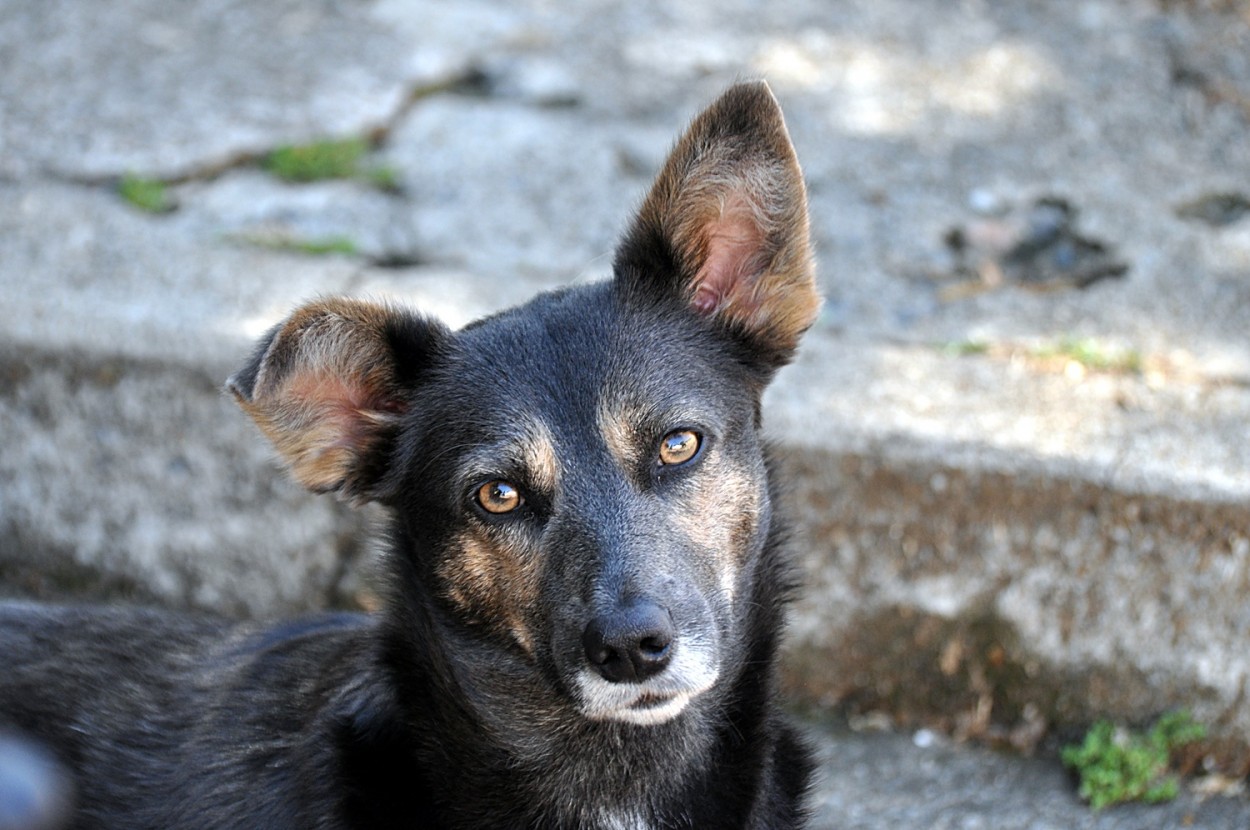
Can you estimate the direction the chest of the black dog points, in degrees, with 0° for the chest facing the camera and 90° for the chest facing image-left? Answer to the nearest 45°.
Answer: approximately 315°

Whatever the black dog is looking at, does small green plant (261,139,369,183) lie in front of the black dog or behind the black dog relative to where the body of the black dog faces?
behind

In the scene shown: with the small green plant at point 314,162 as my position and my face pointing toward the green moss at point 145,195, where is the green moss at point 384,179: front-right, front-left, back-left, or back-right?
back-left

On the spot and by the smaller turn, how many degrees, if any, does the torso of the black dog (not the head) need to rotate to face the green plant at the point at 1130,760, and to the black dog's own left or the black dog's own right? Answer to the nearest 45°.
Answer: approximately 45° to the black dog's own left

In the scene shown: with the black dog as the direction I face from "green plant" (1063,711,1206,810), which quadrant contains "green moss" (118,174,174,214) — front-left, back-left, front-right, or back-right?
front-right

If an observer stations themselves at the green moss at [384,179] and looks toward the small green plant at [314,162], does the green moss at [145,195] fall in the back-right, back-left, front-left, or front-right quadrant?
front-left

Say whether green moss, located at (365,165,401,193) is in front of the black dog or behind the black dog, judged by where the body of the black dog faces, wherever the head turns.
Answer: behind
